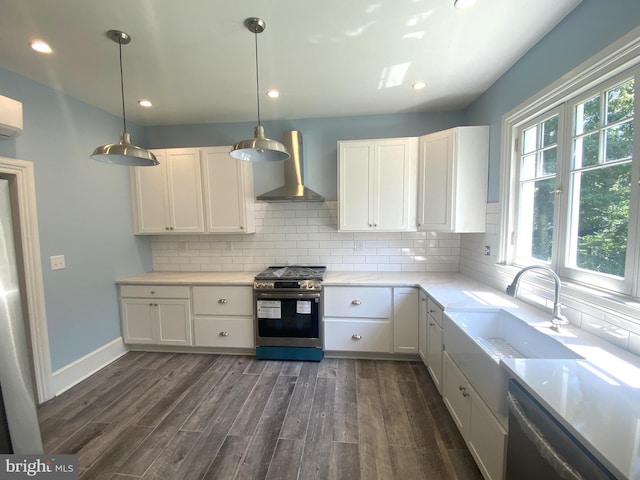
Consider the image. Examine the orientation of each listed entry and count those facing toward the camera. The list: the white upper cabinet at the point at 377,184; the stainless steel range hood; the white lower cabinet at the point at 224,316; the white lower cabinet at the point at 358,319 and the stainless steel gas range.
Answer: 5

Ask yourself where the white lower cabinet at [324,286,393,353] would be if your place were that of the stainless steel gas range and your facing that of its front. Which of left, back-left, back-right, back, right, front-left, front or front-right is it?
left

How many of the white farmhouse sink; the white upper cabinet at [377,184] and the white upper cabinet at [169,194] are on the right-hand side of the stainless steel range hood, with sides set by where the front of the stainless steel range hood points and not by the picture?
1

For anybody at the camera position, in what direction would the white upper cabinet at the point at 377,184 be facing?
facing the viewer

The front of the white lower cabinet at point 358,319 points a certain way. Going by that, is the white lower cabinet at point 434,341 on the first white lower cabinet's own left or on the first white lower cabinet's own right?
on the first white lower cabinet's own left

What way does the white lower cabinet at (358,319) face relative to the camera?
toward the camera

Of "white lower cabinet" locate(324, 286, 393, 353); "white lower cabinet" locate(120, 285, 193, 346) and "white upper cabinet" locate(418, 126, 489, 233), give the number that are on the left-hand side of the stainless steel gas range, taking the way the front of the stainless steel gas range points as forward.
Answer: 2

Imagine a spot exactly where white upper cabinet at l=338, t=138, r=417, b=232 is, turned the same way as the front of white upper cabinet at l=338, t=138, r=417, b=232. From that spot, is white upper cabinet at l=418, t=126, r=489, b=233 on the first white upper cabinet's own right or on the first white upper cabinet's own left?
on the first white upper cabinet's own left

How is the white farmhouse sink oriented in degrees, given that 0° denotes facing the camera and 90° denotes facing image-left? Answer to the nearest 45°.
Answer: approximately 45°

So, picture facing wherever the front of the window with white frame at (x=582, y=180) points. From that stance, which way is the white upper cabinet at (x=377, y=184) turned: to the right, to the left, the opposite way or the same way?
to the left

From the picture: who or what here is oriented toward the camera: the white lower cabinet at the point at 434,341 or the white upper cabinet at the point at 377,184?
the white upper cabinet

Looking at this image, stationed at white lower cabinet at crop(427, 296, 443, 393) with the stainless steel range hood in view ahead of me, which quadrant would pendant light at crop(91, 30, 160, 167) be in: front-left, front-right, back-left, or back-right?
front-left

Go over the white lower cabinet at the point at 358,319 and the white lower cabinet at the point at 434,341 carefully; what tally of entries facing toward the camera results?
1

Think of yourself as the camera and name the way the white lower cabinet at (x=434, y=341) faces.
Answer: facing to the left of the viewer

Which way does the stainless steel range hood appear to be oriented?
toward the camera
